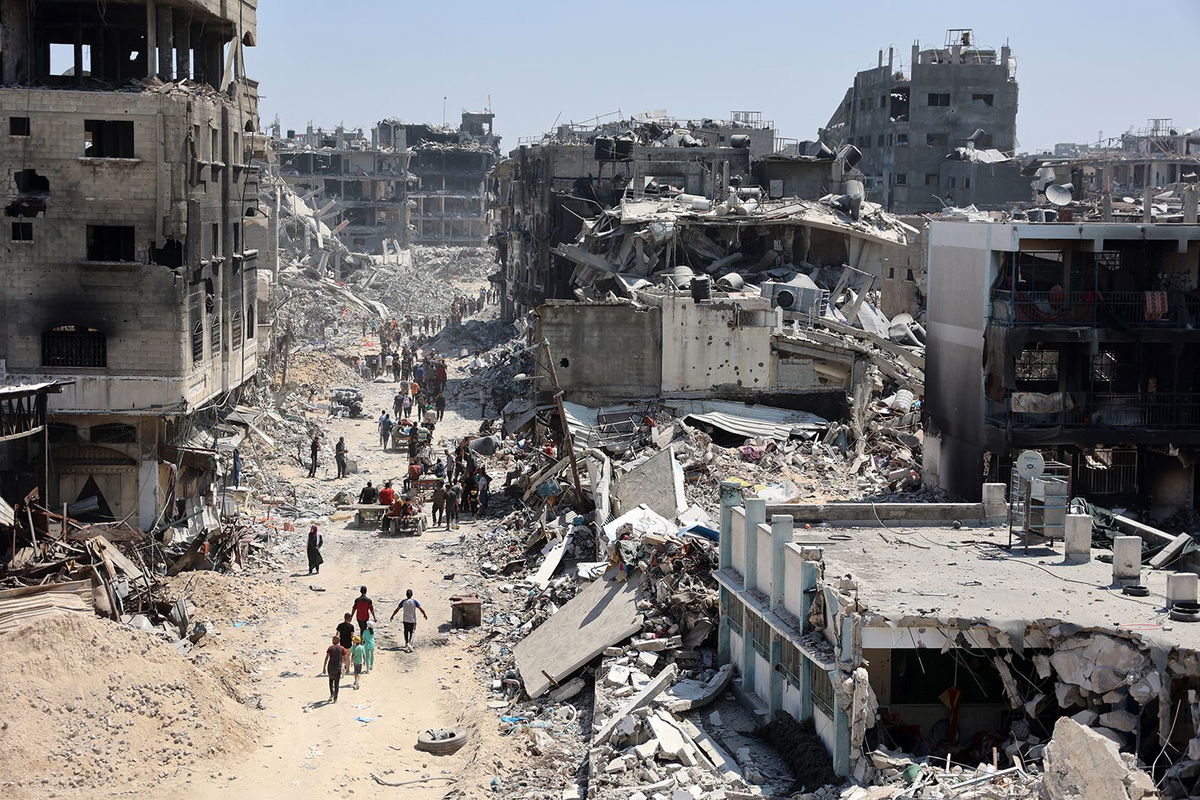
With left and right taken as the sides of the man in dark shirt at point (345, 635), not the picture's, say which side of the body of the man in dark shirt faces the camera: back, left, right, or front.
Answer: back

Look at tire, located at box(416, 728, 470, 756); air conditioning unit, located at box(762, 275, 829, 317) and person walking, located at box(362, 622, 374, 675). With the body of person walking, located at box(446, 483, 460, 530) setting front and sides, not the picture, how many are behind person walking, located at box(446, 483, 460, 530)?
2

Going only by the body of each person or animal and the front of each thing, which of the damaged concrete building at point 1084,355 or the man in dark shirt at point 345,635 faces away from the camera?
the man in dark shirt

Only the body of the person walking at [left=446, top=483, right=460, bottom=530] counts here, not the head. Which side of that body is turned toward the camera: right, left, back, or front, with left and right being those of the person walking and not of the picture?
back

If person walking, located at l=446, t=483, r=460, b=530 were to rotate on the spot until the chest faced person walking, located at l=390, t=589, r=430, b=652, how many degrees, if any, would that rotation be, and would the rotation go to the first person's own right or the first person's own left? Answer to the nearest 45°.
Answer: approximately 180°

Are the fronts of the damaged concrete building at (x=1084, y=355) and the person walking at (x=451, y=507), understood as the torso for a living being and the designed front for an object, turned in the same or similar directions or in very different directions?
very different directions

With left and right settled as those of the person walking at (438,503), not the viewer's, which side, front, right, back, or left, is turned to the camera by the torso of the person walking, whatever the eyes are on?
back

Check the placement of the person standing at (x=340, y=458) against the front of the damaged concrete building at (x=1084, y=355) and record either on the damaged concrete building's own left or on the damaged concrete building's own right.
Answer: on the damaged concrete building's own right

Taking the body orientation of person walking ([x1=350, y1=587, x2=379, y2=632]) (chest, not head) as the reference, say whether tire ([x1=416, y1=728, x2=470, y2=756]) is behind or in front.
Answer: behind

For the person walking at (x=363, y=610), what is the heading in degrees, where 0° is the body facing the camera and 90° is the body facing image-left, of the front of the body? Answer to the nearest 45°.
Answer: approximately 180°
